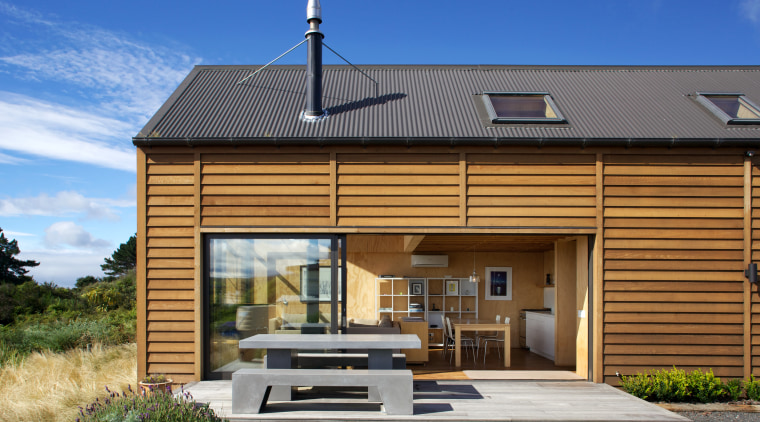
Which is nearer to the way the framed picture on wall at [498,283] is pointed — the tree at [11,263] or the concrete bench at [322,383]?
the concrete bench

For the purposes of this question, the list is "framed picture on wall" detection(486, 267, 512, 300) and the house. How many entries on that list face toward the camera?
2

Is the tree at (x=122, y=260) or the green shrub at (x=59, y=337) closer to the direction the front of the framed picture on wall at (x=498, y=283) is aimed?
the green shrub

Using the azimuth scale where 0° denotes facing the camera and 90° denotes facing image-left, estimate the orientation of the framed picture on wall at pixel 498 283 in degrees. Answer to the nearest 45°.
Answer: approximately 0°

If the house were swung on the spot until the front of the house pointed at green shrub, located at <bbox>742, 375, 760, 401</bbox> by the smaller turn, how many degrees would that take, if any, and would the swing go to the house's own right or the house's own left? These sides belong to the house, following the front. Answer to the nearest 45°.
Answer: approximately 90° to the house's own left
